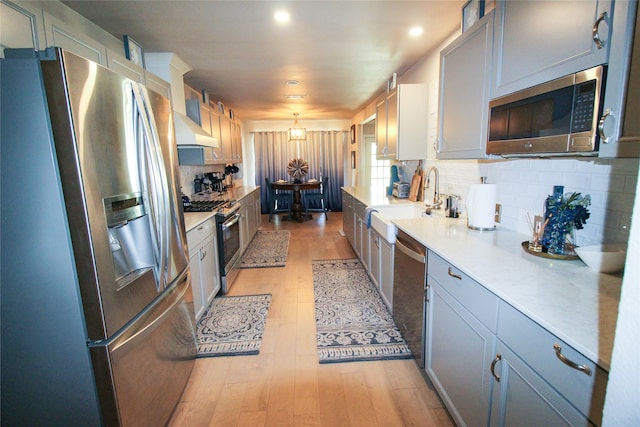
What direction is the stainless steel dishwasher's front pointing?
to the viewer's left

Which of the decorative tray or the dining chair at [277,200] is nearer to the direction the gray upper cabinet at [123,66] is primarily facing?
the decorative tray

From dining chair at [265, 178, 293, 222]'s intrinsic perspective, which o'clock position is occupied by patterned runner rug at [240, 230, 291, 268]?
The patterned runner rug is roughly at 3 o'clock from the dining chair.

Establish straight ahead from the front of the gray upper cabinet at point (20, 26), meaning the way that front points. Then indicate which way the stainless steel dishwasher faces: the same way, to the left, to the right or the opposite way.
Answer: the opposite way

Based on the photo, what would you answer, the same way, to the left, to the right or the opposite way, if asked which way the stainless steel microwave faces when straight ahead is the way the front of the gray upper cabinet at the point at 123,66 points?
the opposite way

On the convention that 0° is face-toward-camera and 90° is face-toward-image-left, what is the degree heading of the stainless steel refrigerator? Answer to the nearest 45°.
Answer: approximately 315°

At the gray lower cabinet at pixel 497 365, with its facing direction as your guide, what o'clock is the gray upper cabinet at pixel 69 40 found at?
The gray upper cabinet is roughly at 1 o'clock from the gray lower cabinet.

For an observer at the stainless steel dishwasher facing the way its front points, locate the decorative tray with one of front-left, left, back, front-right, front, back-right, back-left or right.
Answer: back-left

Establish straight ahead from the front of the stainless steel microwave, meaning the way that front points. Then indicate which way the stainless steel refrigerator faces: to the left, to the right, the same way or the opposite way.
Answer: the opposite way

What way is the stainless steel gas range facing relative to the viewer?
to the viewer's right

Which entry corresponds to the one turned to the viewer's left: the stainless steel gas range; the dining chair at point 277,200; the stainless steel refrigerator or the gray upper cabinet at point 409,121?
the gray upper cabinet

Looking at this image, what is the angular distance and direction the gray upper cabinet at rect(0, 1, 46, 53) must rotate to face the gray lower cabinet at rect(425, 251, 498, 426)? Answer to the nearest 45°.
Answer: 0° — it already faces it
